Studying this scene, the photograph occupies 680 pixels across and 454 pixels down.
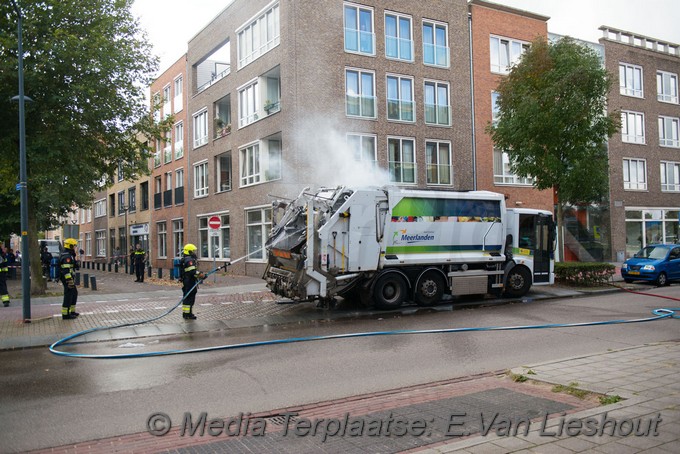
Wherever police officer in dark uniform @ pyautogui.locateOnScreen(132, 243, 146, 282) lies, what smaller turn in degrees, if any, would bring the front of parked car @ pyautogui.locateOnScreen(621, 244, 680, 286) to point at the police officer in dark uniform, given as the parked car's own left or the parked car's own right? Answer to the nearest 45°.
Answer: approximately 45° to the parked car's own right

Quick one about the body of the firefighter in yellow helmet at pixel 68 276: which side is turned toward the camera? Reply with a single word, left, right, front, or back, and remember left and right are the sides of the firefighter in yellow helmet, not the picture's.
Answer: right

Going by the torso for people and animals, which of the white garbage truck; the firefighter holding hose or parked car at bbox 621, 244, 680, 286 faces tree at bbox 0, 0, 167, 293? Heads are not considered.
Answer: the parked car

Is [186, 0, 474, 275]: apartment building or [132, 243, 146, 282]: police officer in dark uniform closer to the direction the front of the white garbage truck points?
the apartment building

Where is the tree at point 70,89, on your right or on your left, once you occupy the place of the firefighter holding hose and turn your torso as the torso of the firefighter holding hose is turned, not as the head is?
on your left

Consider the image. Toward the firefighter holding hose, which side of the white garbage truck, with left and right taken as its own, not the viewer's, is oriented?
back

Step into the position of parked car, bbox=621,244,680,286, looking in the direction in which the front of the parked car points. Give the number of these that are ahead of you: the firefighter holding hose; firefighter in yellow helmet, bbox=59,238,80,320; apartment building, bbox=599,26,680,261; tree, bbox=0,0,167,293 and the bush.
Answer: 4

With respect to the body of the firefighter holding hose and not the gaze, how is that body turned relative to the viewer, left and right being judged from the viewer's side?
facing to the right of the viewer

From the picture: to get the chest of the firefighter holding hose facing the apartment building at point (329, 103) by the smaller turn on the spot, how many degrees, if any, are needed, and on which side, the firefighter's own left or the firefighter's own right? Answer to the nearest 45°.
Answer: approximately 45° to the firefighter's own left

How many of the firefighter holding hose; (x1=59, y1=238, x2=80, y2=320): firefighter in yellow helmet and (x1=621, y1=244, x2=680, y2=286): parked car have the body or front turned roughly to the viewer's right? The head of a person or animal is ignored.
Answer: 2

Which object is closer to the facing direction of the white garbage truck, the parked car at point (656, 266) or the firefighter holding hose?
the parked car

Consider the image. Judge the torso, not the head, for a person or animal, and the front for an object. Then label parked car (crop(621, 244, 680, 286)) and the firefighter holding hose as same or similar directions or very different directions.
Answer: very different directions

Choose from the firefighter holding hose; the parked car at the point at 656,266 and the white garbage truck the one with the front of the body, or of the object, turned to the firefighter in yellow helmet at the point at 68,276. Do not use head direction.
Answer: the parked car

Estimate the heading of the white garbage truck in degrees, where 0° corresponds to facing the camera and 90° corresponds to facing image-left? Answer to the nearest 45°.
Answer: approximately 225°

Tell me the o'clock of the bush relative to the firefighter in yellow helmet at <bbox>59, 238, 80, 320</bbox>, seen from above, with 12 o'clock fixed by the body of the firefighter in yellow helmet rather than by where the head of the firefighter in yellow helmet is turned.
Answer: The bush is roughly at 12 o'clock from the firefighter in yellow helmet.

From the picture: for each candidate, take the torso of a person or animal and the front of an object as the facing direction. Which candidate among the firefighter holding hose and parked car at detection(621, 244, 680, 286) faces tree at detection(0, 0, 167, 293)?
the parked car
